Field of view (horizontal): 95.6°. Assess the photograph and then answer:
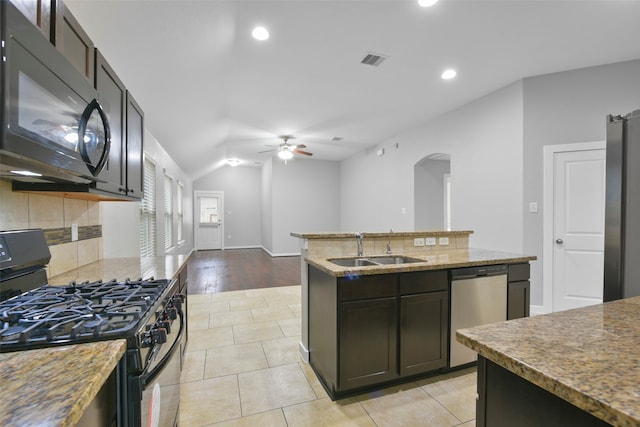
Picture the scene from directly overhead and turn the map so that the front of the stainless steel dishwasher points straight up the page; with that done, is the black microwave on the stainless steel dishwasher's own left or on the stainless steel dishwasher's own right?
on the stainless steel dishwasher's own right

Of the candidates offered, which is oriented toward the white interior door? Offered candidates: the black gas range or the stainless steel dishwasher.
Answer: the black gas range

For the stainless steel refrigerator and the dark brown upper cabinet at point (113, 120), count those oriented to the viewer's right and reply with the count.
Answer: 1

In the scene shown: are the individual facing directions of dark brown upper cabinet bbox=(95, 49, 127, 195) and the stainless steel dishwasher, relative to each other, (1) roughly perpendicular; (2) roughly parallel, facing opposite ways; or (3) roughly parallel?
roughly perpendicular

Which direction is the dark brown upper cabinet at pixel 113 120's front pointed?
to the viewer's right

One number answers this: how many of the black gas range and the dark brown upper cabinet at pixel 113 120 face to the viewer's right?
2

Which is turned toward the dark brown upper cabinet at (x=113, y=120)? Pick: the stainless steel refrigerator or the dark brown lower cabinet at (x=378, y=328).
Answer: the stainless steel refrigerator

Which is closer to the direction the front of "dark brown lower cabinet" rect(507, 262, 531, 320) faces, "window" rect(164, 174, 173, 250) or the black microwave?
the black microwave

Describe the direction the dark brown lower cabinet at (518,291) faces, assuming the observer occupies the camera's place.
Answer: facing the viewer and to the right of the viewer

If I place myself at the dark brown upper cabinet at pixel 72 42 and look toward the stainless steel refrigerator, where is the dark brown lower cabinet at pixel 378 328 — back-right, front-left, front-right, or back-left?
front-left

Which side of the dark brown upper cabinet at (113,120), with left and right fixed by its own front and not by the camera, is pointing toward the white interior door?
front

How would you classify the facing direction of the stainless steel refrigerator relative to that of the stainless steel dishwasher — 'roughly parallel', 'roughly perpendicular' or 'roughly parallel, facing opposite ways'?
roughly perpendicular

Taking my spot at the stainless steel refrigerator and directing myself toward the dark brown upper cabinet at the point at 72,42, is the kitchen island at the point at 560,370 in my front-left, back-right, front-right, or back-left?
front-left

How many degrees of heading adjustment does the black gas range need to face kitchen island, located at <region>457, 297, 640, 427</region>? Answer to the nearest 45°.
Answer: approximately 45° to its right

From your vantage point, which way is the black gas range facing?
to the viewer's right

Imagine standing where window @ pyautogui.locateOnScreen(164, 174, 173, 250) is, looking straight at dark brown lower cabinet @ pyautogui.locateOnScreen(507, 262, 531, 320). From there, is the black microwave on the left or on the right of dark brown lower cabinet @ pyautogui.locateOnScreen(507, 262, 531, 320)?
right

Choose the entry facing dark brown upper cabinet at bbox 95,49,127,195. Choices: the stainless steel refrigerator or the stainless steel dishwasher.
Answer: the stainless steel refrigerator
